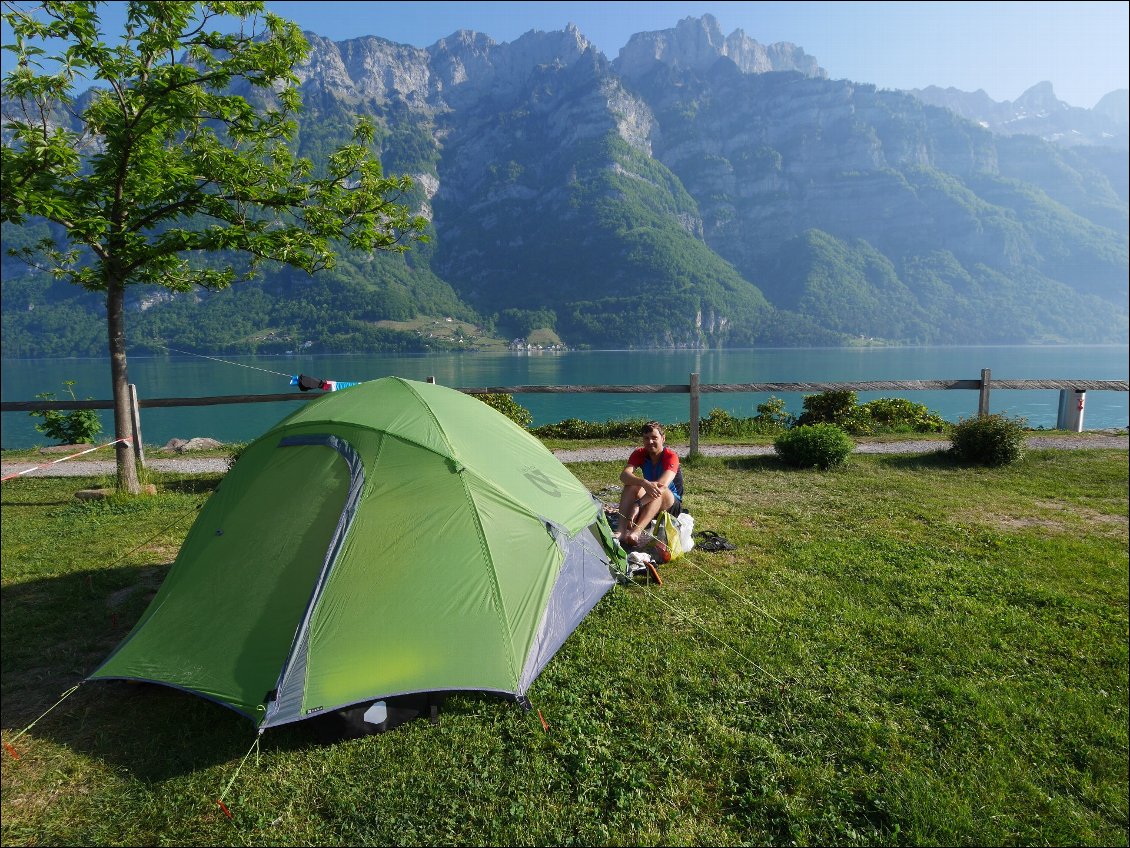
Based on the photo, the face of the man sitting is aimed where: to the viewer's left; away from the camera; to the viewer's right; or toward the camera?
toward the camera

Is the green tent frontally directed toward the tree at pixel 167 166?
no

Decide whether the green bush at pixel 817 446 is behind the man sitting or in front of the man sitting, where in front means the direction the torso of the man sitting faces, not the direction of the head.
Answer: behind

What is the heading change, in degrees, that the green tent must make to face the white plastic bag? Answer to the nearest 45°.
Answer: approximately 180°

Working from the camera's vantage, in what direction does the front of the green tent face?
facing the viewer and to the left of the viewer

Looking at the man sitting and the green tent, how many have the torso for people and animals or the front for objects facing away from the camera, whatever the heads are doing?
0

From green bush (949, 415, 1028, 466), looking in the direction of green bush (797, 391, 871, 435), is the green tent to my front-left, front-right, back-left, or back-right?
back-left

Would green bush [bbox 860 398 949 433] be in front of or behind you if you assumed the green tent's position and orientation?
behind

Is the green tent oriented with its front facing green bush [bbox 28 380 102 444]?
no

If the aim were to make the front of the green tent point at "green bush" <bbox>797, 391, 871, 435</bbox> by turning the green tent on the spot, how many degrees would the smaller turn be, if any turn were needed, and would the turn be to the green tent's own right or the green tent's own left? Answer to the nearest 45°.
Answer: approximately 180°

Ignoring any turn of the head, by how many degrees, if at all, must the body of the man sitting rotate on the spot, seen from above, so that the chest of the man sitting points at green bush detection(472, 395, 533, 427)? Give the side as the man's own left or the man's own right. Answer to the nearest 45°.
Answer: approximately 135° to the man's own right

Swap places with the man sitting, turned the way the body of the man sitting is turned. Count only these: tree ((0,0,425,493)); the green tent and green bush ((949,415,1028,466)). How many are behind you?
1

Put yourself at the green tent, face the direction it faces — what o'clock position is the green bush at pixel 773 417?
The green bush is roughly at 6 o'clock from the green tent.
